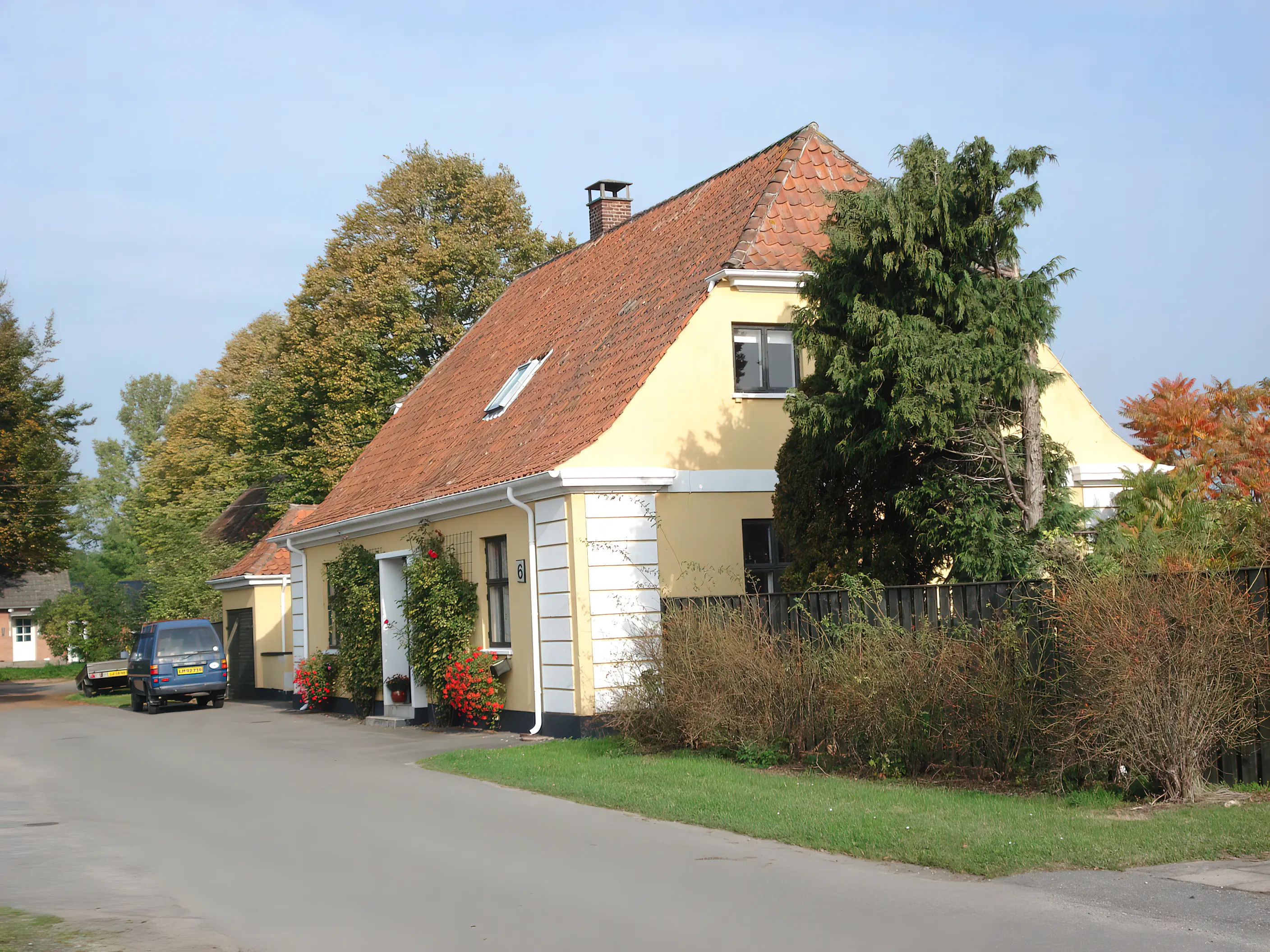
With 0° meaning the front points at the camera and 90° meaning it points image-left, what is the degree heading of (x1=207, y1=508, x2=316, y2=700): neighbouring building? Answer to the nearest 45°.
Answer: approximately 45°

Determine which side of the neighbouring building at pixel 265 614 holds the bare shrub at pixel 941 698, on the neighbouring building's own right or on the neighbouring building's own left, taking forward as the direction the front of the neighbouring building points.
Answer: on the neighbouring building's own left

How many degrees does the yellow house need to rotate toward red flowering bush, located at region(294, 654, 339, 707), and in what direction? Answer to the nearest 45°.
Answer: approximately 90° to its right
